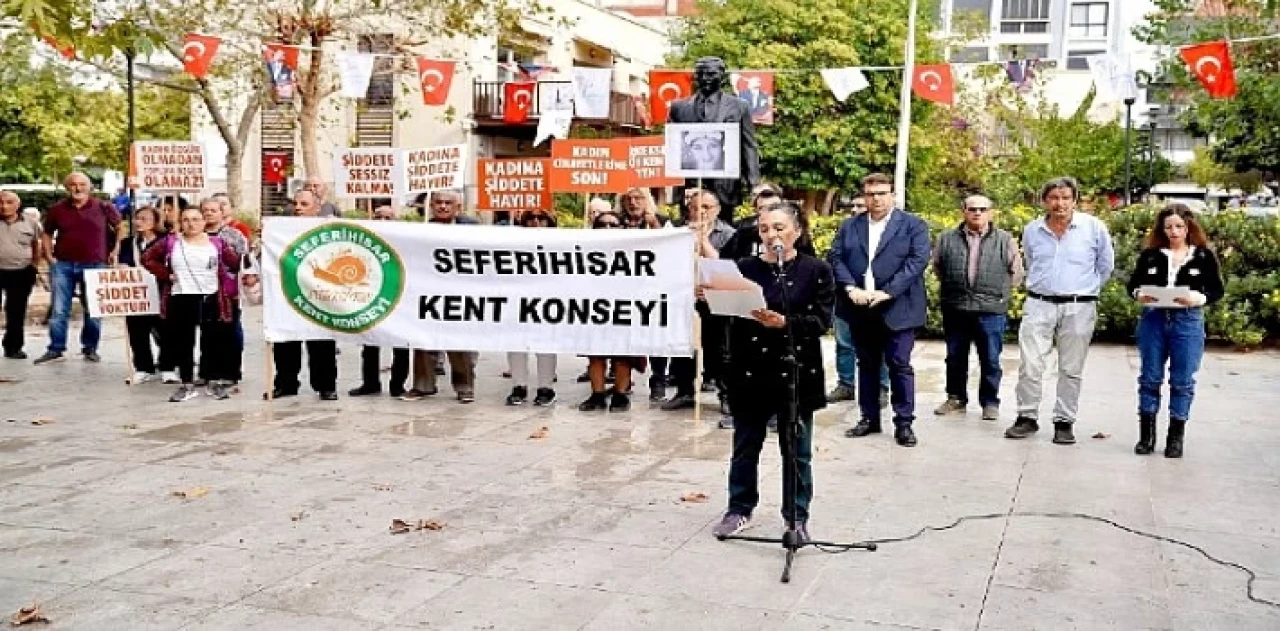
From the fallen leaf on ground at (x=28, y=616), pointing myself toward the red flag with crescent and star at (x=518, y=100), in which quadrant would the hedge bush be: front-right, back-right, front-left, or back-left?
front-right

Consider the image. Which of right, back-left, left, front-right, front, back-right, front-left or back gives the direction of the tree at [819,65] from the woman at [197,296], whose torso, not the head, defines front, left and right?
back-left

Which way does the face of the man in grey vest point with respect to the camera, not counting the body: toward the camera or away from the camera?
toward the camera

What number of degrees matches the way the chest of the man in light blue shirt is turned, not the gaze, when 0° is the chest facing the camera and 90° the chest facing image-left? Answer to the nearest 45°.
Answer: approximately 0°

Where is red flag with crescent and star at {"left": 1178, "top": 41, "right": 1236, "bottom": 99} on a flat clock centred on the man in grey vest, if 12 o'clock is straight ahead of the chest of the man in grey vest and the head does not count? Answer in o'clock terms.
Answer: The red flag with crescent and star is roughly at 7 o'clock from the man in grey vest.

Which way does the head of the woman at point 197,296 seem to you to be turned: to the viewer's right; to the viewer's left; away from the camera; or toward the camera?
toward the camera

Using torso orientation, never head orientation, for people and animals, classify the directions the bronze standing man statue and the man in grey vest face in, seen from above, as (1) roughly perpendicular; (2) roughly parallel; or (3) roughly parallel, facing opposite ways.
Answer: roughly parallel

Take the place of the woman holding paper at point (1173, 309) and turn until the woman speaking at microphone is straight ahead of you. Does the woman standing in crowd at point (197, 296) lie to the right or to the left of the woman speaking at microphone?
right

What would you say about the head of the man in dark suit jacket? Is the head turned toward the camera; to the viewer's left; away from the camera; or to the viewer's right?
toward the camera

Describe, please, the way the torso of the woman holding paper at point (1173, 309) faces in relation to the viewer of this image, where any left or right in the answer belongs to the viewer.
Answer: facing the viewer

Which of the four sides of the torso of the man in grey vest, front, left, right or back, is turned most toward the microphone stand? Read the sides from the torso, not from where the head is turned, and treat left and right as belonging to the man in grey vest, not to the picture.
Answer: front

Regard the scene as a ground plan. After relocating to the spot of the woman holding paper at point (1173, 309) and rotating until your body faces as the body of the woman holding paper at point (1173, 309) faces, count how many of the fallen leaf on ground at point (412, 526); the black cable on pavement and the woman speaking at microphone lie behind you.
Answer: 0

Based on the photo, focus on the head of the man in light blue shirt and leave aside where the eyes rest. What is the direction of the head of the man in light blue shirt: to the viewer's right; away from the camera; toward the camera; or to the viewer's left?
toward the camera

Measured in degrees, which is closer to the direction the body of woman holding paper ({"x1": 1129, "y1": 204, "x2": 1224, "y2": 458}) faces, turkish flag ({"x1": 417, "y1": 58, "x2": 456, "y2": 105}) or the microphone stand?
the microphone stand

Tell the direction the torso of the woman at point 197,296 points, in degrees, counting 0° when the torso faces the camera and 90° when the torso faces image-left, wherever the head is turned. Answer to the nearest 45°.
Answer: approximately 0°

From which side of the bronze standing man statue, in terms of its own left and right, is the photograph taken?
front

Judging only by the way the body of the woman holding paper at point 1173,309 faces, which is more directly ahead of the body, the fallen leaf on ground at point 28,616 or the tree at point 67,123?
the fallen leaf on ground

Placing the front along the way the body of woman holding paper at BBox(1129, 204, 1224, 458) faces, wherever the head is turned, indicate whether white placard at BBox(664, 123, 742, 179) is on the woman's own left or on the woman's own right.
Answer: on the woman's own right

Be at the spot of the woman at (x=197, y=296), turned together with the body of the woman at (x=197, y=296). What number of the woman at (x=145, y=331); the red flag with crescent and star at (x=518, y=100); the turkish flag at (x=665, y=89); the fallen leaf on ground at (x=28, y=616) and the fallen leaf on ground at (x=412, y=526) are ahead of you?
2
